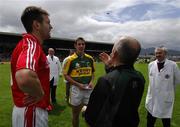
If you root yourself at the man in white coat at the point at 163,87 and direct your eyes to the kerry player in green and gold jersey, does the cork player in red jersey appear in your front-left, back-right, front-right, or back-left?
front-left

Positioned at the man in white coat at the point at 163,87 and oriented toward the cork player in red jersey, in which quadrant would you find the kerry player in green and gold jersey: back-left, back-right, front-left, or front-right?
front-right

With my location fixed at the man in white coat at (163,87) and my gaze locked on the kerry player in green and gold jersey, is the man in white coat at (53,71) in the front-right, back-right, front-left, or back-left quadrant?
front-right

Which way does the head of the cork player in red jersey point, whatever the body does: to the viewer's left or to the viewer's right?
to the viewer's right

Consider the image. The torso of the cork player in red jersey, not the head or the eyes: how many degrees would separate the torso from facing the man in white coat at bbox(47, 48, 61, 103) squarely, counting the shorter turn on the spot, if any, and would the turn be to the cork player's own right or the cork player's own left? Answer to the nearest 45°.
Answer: approximately 90° to the cork player's own left

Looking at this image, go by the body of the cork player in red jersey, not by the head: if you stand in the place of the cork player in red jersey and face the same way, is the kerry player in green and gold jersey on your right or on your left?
on your left

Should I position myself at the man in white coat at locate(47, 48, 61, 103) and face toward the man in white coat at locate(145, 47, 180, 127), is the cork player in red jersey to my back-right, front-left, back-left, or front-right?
front-right

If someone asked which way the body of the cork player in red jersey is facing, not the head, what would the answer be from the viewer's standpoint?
to the viewer's right
